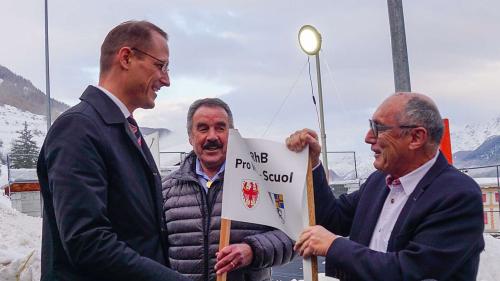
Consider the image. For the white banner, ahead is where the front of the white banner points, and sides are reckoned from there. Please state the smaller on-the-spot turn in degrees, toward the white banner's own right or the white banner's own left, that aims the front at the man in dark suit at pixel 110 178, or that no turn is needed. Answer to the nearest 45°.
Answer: approximately 45° to the white banner's own right

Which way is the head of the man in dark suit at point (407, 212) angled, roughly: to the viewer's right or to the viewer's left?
to the viewer's left

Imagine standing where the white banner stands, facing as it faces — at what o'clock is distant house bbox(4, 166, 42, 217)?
The distant house is roughly at 5 o'clock from the white banner.

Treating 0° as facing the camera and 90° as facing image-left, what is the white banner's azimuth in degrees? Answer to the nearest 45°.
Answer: approximately 0°

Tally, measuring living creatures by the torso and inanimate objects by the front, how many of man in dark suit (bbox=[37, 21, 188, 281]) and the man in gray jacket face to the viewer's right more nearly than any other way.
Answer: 1

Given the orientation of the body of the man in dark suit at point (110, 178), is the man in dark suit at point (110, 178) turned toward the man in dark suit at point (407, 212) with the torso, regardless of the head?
yes

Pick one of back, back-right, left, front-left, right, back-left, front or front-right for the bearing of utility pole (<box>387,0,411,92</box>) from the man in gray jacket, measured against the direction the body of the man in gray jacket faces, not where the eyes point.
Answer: back-left

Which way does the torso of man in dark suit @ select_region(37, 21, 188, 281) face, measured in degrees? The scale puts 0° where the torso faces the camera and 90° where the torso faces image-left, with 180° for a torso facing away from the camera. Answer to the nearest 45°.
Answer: approximately 270°

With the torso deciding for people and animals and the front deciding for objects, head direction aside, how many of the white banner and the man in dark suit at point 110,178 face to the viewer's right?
1

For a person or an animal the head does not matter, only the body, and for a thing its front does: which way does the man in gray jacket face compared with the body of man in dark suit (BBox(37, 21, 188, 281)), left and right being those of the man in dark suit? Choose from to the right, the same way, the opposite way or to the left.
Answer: to the right

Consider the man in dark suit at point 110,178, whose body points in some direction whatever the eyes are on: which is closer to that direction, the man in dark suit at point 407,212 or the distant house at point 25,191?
the man in dark suit

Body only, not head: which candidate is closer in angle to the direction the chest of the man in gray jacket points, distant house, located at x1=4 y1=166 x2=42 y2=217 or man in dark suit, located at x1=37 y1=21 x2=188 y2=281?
the man in dark suit
